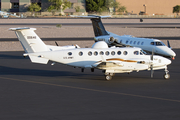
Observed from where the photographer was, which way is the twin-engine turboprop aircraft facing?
facing to the right of the viewer

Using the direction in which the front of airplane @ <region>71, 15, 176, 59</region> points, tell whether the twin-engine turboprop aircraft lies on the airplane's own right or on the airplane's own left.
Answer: on the airplane's own right

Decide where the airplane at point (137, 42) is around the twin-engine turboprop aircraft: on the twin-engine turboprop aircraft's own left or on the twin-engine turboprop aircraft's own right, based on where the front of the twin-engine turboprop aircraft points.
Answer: on the twin-engine turboprop aircraft's own left
